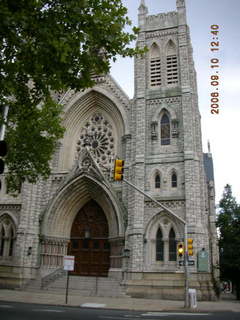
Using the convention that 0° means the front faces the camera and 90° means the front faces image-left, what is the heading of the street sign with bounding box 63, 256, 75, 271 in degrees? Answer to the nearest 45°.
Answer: approximately 0°

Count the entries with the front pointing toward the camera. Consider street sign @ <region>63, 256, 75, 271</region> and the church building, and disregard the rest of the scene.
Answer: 2

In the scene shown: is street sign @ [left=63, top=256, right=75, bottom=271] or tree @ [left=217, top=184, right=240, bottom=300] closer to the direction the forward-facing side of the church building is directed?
the street sign

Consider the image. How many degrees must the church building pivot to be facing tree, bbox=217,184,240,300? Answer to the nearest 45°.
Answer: approximately 90° to its left

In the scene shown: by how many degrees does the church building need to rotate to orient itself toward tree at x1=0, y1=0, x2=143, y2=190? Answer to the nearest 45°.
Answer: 0° — it already faces it

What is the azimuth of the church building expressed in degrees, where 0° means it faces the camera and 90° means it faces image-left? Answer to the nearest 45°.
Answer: approximately 0°

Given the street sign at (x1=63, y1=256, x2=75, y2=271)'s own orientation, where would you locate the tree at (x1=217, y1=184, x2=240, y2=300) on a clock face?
The tree is roughly at 8 o'clock from the street sign.
